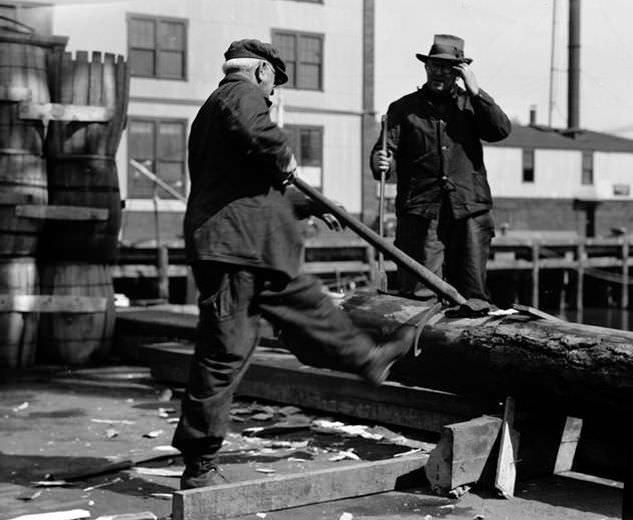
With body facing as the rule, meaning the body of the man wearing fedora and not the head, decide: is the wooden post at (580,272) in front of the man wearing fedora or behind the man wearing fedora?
behind

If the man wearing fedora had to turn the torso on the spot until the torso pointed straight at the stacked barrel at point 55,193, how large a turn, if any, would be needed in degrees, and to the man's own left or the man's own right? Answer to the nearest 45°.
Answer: approximately 135° to the man's own right

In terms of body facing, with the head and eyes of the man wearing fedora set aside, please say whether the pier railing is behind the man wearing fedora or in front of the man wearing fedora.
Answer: behind

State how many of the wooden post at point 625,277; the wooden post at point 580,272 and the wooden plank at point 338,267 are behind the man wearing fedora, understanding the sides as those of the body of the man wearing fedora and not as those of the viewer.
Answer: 3

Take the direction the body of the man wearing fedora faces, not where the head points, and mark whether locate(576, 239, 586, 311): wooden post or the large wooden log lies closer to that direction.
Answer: the large wooden log

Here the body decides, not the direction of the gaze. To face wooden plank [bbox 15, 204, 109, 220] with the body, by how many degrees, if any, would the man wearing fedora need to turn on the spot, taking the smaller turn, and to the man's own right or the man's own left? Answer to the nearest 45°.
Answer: approximately 135° to the man's own right

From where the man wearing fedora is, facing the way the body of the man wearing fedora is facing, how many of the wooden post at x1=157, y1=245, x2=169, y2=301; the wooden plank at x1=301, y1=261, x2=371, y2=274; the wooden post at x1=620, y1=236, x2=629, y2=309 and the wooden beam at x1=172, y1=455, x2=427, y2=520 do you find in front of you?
1

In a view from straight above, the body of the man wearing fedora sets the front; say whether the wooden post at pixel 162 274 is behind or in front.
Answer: behind

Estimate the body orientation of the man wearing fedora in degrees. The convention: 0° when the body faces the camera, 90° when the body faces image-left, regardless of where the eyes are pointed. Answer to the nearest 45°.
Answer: approximately 0°

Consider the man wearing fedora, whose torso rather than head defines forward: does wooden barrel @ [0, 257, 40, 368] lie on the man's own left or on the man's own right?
on the man's own right

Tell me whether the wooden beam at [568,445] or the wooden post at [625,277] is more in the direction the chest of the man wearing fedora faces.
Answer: the wooden beam

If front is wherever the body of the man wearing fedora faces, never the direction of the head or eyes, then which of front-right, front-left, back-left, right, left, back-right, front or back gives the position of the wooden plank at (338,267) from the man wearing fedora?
back

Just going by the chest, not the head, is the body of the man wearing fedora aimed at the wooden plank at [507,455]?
yes

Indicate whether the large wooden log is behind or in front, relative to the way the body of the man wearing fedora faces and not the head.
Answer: in front
